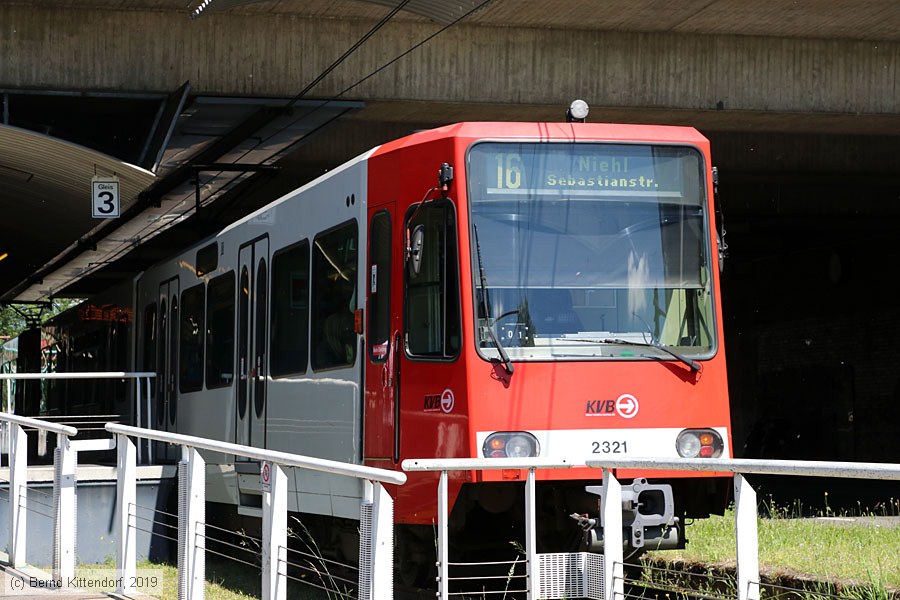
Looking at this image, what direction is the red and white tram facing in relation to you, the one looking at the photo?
facing the viewer and to the right of the viewer

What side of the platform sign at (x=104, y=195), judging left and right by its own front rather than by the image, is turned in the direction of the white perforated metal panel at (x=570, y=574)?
front

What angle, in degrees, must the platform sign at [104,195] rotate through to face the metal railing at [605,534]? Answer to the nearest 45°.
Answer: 0° — it already faces it

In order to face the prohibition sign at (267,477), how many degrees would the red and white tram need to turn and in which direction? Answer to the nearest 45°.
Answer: approximately 90° to its right

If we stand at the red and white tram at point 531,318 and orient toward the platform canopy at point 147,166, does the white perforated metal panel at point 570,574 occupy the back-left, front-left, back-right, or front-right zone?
back-left

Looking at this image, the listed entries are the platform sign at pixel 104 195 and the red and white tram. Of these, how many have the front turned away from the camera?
0

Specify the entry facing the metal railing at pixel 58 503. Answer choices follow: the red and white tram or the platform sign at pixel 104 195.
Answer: the platform sign

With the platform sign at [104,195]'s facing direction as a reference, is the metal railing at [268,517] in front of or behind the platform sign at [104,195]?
in front

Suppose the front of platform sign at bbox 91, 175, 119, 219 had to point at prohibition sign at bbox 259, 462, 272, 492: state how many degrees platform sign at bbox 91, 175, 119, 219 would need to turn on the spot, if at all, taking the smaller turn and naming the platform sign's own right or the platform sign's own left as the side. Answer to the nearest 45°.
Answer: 0° — it already faces it

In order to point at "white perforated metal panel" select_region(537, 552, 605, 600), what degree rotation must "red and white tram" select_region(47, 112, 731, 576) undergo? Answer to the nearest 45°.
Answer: approximately 45° to its right
